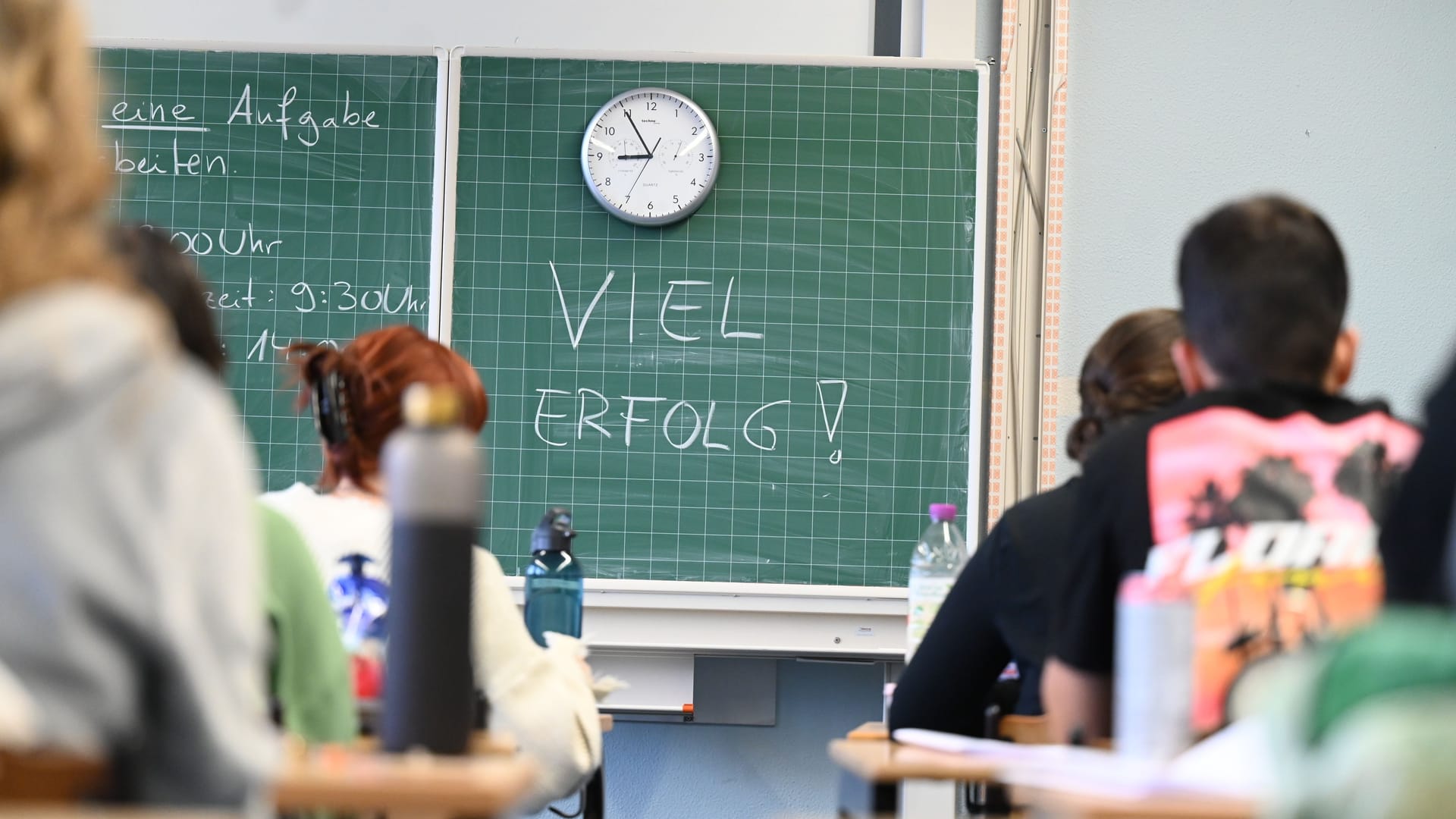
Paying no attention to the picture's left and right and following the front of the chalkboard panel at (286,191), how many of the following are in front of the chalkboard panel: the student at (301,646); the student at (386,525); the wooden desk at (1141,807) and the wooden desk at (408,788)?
4

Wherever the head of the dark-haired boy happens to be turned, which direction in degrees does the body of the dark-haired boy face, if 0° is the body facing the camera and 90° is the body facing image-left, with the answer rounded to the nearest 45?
approximately 180°

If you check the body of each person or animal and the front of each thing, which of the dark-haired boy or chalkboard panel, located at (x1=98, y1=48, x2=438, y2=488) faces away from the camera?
the dark-haired boy

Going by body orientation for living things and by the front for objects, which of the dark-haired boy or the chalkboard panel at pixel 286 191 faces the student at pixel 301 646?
the chalkboard panel

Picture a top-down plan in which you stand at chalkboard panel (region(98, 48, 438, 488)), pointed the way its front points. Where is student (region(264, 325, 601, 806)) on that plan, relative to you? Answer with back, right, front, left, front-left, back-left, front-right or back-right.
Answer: front

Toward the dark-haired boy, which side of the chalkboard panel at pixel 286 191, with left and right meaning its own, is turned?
front

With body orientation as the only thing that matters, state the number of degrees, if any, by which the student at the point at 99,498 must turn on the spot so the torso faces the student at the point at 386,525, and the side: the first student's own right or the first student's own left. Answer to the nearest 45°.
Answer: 0° — they already face them

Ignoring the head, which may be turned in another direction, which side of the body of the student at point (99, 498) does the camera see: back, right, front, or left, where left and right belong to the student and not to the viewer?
back

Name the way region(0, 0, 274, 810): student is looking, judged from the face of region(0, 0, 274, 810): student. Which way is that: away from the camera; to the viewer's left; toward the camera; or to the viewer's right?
away from the camera

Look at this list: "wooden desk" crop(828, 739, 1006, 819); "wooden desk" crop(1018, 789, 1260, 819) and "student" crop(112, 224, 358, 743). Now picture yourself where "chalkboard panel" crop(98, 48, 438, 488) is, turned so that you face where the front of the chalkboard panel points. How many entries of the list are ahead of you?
3

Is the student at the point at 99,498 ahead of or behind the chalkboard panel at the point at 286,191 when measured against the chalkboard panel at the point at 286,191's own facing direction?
ahead

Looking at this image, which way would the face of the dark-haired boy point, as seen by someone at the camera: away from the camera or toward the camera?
away from the camera

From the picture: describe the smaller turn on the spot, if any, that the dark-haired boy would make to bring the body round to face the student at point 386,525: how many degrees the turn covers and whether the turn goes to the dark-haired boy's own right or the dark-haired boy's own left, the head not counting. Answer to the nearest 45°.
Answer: approximately 90° to the dark-haired boy's own left

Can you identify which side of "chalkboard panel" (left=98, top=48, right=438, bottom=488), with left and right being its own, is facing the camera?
front

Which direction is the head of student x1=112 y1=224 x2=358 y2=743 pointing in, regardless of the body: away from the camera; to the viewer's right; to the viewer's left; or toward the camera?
away from the camera

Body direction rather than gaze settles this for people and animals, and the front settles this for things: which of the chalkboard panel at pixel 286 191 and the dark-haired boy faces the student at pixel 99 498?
the chalkboard panel

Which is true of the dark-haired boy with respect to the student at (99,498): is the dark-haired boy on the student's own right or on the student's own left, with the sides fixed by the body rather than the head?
on the student's own right

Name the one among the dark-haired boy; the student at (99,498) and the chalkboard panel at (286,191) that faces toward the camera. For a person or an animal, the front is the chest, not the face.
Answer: the chalkboard panel
